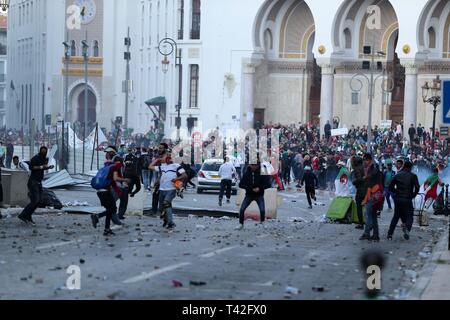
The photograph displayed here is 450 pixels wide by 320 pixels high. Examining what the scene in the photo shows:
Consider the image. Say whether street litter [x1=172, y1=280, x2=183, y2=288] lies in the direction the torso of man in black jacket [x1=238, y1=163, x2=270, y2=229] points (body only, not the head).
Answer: yes

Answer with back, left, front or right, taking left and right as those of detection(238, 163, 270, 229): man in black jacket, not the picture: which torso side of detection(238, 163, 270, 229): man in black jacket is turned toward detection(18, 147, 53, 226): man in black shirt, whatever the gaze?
right

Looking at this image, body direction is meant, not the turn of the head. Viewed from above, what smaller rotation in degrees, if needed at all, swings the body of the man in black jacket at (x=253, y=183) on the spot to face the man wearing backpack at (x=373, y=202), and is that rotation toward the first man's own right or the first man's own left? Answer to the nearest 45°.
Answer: approximately 45° to the first man's own left

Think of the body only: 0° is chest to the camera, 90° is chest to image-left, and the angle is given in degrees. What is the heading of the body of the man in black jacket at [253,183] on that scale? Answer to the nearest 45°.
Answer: approximately 0°
